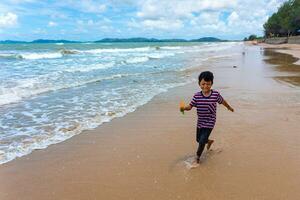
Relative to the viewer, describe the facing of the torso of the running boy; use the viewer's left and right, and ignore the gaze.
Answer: facing the viewer
